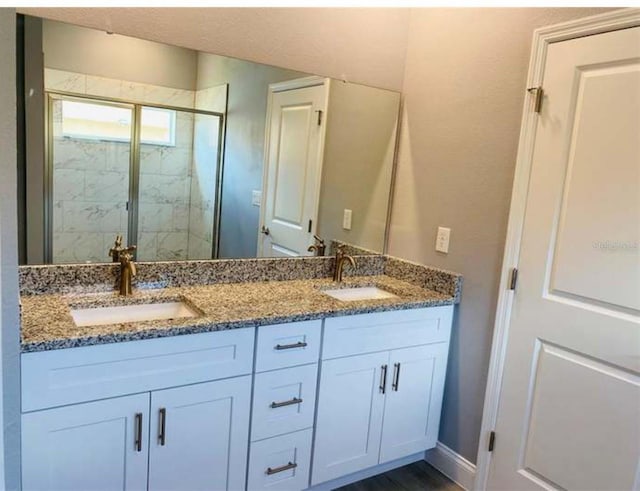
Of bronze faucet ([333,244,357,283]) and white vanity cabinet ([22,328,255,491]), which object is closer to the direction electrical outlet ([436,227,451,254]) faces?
the white vanity cabinet

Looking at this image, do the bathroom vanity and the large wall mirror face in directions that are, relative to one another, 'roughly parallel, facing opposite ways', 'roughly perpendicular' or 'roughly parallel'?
roughly parallel

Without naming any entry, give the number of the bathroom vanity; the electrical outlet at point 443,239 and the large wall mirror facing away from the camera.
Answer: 0

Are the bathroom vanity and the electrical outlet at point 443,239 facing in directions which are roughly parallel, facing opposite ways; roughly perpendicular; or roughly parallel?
roughly perpendicular

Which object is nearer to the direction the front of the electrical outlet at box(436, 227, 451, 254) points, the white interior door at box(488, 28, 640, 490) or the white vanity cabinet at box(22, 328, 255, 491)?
the white vanity cabinet

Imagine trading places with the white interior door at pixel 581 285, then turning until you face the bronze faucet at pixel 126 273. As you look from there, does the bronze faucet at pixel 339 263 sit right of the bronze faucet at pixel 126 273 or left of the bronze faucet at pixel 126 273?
right

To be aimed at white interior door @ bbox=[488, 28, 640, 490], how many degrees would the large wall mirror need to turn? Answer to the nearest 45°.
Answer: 0° — it already faces it

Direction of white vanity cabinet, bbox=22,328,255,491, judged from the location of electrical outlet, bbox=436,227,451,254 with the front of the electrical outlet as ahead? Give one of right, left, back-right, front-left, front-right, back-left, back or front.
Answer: front

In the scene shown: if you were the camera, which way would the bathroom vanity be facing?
facing the viewer and to the right of the viewer

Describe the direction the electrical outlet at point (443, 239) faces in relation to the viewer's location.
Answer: facing the viewer and to the left of the viewer

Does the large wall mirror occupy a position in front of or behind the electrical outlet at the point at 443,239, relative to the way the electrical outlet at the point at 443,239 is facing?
in front

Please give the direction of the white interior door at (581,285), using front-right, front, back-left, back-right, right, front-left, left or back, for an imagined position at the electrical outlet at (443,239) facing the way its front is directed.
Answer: left

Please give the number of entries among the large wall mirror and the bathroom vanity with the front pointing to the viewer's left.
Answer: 0
